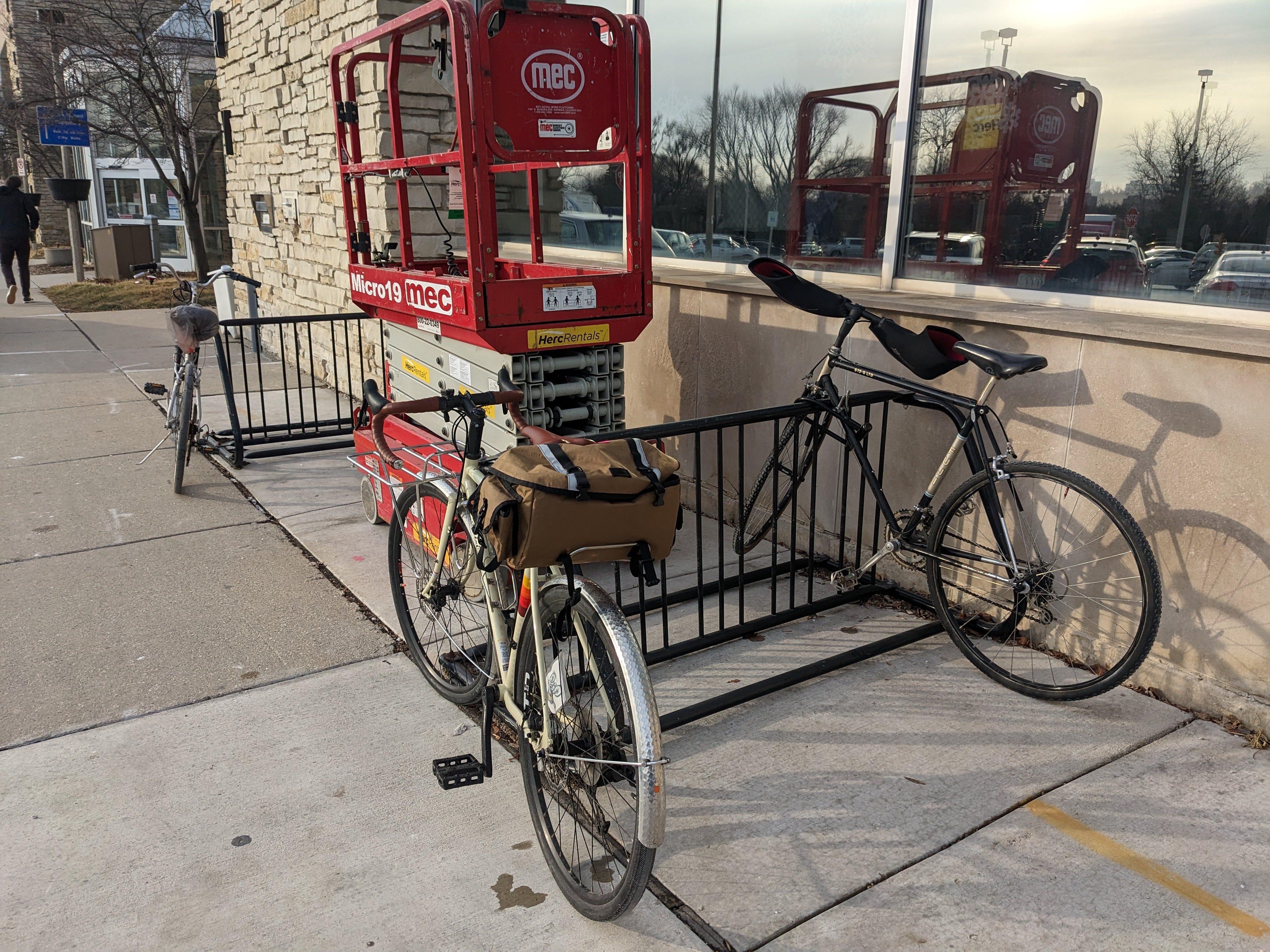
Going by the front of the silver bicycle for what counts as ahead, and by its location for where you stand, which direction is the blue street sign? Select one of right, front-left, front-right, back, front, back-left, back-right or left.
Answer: front

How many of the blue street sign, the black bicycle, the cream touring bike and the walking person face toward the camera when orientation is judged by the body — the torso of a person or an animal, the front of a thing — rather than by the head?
1

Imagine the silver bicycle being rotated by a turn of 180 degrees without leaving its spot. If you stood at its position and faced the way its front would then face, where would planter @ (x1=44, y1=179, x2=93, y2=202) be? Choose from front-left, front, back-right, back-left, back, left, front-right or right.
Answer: back

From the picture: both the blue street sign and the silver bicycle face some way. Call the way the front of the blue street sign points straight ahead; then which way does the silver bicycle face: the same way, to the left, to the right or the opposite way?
the opposite way

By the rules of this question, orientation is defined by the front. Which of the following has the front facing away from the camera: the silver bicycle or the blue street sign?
the silver bicycle

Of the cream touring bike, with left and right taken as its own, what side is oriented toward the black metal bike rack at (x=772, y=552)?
right

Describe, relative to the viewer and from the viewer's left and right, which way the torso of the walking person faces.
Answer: facing away from the viewer

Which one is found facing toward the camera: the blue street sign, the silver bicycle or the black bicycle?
the blue street sign

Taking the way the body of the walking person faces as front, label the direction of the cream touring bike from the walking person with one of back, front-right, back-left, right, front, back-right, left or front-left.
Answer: back

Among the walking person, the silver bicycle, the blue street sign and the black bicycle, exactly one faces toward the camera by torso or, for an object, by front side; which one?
the blue street sign

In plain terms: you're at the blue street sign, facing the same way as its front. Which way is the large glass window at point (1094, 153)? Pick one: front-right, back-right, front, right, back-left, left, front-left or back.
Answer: front

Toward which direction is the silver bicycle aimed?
away from the camera

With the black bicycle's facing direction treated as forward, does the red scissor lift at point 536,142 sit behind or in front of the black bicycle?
in front

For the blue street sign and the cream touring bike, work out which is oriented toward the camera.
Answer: the blue street sign

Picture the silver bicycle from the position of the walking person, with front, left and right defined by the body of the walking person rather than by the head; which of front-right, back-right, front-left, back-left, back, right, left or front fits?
back

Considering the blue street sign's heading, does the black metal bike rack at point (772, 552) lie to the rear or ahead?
ahead

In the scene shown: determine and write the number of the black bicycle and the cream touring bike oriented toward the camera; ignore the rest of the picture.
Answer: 0

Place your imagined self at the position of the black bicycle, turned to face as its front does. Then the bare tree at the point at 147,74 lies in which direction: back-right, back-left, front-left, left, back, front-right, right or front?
front

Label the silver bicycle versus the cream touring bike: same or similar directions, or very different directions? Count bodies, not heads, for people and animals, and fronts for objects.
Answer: same or similar directions

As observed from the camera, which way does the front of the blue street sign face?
facing the viewer

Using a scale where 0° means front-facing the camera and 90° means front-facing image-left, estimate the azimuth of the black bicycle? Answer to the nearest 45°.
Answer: approximately 135°

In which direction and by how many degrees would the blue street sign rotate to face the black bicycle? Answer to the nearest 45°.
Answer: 0° — it already faces it
